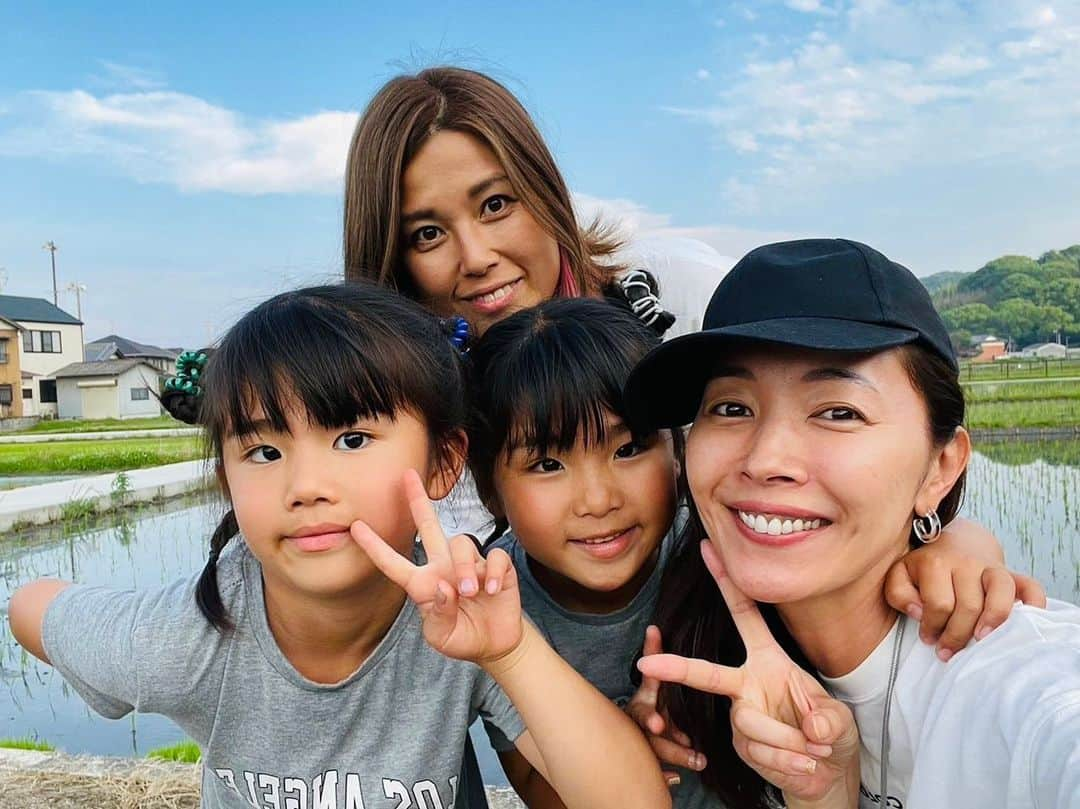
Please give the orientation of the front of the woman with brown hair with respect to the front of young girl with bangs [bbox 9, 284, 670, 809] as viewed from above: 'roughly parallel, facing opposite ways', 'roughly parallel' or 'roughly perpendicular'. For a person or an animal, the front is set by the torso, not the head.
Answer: roughly parallel

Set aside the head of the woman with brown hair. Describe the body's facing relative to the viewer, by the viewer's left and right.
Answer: facing the viewer

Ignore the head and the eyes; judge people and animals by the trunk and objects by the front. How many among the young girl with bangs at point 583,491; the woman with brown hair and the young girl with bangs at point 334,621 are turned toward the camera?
3

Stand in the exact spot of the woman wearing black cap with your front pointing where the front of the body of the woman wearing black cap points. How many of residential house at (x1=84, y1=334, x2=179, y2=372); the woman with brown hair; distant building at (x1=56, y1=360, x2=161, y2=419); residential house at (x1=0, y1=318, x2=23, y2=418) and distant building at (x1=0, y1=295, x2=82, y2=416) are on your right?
5

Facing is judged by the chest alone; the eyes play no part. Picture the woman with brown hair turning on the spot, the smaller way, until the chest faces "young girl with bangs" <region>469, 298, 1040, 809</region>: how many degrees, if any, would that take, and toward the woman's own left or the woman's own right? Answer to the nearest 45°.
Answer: approximately 45° to the woman's own left

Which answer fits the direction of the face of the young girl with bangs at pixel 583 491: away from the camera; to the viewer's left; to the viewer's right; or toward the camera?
toward the camera

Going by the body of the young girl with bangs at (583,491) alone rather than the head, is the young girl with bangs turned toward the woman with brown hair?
no

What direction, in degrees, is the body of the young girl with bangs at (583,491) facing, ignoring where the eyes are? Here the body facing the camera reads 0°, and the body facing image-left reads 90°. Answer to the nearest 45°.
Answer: approximately 0°

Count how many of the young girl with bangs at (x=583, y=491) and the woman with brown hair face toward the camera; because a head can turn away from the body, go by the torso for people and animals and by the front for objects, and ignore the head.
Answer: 2

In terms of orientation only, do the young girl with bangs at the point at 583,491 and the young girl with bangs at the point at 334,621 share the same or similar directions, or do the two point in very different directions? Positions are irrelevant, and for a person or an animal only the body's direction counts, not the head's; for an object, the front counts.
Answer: same or similar directions

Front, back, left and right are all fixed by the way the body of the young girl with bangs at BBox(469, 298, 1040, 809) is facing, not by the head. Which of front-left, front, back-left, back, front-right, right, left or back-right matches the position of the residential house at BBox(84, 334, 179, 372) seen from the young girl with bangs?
back-right

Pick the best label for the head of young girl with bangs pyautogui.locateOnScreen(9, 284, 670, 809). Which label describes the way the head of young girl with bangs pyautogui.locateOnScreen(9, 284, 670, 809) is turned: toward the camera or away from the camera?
toward the camera

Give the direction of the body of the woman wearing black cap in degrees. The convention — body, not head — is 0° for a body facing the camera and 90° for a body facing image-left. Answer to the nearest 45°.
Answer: approximately 45°

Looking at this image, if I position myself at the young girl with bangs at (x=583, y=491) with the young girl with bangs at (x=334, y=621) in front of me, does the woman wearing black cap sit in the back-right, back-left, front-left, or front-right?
back-left

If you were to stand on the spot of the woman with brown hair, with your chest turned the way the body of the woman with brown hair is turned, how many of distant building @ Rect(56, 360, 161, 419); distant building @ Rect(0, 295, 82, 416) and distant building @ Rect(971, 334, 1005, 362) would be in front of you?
0

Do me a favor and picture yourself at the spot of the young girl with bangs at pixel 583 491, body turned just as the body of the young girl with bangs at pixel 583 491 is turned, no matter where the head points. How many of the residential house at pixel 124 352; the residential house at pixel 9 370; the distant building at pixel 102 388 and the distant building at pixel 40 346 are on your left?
0

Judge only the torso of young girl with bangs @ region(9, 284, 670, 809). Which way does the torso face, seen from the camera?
toward the camera

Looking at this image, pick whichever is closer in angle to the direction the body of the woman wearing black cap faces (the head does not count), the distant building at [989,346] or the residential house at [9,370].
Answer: the residential house

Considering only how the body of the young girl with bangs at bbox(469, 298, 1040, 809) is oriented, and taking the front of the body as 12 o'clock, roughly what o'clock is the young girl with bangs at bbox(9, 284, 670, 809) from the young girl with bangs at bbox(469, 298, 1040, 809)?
the young girl with bangs at bbox(9, 284, 670, 809) is roughly at 2 o'clock from the young girl with bangs at bbox(469, 298, 1040, 809).
